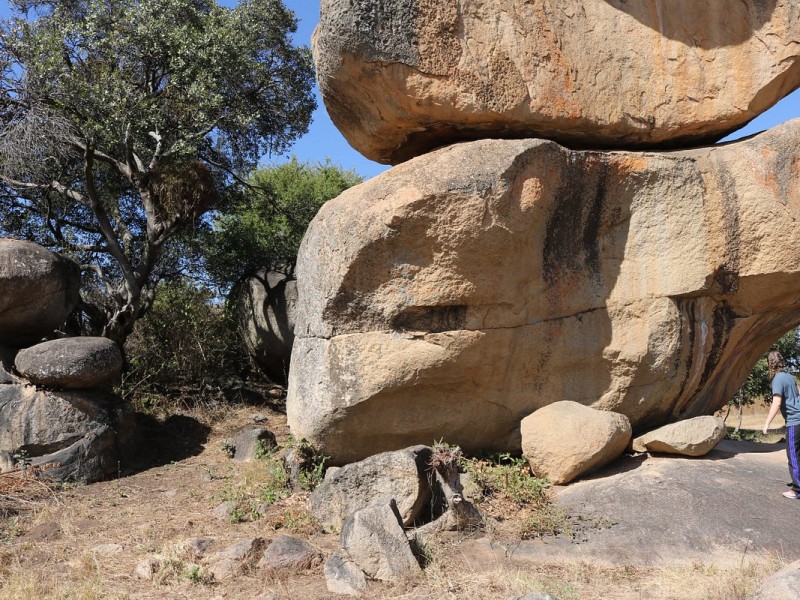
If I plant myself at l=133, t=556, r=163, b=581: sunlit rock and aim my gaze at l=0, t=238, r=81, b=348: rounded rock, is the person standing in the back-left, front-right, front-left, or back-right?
back-right

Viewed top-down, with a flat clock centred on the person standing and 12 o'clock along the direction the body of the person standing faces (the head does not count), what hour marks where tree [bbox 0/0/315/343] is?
The tree is roughly at 12 o'clock from the person standing.

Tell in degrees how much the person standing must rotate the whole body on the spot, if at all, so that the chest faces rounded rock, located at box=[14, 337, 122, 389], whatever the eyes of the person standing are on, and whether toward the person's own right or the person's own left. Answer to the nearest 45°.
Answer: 0° — they already face it

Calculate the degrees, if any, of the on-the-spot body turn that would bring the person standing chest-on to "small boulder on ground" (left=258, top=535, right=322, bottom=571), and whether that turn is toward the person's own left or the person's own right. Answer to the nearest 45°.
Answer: approximately 45° to the person's own left

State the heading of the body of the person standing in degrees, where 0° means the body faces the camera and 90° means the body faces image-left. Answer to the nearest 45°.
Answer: approximately 90°

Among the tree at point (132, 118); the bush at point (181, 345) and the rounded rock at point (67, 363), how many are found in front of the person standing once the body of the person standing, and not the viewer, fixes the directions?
3

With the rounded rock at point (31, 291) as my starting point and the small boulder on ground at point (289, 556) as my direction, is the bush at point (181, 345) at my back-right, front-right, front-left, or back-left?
back-left
